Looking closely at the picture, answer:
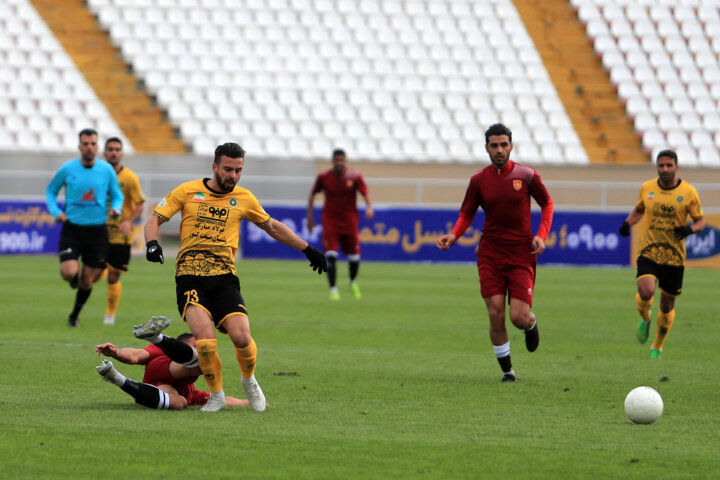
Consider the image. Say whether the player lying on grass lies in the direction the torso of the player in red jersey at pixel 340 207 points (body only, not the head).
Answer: yes

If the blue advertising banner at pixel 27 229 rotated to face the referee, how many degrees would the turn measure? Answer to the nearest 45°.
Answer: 0° — it already faces them

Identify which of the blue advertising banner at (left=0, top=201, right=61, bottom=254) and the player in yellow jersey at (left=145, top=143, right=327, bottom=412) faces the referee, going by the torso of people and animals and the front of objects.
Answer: the blue advertising banner

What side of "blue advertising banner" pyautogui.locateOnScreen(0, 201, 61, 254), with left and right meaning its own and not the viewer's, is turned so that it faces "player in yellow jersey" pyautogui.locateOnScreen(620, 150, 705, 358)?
front

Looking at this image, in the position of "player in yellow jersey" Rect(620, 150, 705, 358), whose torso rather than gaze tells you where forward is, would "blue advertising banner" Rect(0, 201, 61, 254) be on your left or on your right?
on your right

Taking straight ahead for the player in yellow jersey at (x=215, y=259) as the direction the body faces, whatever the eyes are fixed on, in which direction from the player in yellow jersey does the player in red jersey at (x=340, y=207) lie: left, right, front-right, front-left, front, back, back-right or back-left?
back

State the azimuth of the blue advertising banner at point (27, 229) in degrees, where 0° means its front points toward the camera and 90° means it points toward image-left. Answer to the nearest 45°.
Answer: approximately 0°

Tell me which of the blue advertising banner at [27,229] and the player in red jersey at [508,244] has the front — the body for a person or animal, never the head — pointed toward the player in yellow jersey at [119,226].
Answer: the blue advertising banner

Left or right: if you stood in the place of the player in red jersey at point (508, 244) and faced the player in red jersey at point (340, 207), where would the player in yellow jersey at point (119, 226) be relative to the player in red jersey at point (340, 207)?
left
